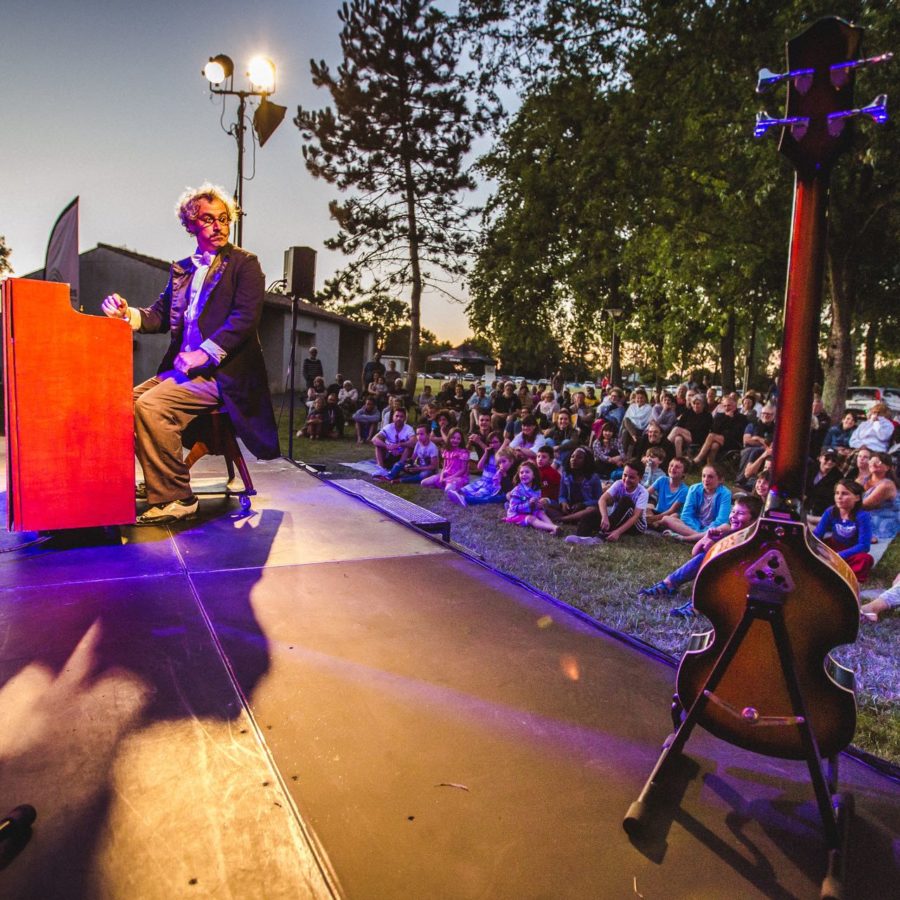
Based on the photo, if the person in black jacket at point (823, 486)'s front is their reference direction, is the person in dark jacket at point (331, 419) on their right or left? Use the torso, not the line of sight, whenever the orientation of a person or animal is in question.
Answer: on their right

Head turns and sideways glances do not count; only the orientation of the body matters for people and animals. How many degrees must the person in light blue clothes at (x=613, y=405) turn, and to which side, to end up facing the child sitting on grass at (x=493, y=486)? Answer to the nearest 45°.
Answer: approximately 45° to their left

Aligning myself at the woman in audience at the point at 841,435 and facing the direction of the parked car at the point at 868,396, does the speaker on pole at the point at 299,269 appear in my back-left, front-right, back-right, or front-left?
back-left

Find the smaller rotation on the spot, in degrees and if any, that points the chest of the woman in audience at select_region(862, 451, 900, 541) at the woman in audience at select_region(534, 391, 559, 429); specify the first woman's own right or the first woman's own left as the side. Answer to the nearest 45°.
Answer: approximately 90° to the first woman's own right

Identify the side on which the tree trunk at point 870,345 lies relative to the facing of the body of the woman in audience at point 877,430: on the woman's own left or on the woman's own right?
on the woman's own right

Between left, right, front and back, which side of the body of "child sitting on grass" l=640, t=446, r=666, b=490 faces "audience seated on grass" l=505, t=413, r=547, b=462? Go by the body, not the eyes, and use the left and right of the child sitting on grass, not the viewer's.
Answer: right

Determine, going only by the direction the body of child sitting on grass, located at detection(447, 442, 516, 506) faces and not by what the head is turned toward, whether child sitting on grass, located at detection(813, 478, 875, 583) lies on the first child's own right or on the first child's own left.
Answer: on the first child's own left

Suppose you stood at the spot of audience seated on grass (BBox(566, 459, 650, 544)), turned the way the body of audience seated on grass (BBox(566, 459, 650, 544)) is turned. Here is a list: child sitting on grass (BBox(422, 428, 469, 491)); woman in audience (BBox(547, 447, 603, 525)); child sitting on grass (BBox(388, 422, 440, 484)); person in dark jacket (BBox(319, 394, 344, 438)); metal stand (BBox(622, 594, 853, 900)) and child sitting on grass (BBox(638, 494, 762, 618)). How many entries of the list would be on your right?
4

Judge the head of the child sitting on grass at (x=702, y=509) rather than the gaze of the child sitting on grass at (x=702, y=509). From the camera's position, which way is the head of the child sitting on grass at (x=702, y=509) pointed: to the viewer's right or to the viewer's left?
to the viewer's left

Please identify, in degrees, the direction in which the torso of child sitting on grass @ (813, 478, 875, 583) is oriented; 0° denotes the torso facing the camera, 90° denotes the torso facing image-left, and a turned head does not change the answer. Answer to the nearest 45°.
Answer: approximately 45°

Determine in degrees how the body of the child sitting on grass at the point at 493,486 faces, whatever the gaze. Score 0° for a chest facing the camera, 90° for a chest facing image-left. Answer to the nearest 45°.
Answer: approximately 45°

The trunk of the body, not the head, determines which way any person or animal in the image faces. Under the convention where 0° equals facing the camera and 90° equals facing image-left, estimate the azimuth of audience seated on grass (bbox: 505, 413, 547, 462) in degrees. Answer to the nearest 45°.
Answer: approximately 45°

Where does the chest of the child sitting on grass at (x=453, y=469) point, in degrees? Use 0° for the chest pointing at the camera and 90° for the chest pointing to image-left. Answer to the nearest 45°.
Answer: approximately 45°
